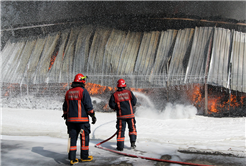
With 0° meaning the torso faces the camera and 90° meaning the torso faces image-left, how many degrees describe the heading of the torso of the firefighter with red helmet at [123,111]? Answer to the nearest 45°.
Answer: approximately 180°

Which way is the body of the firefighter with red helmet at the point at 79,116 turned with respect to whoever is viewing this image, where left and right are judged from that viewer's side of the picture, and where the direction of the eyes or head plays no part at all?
facing away from the viewer and to the right of the viewer

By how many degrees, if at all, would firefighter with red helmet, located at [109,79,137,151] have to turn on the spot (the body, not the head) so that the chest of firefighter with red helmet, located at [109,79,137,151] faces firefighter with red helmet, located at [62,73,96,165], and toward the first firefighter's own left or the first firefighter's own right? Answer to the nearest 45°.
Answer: approximately 135° to the first firefighter's own left
